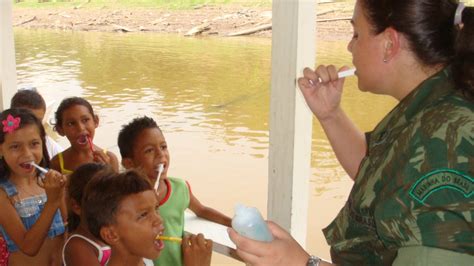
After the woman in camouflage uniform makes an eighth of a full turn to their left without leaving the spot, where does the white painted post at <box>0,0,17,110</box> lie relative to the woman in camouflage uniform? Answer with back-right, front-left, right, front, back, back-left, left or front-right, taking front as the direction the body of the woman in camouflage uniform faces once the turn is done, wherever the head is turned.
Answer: right

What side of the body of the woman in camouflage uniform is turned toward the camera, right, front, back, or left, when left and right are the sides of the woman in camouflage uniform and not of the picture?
left

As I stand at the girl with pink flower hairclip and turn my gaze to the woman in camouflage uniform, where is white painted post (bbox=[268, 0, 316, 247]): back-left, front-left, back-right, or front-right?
front-left

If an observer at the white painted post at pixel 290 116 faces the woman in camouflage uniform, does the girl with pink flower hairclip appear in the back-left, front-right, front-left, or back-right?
back-right

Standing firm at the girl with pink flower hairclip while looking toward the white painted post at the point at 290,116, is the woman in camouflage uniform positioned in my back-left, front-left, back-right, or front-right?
front-right

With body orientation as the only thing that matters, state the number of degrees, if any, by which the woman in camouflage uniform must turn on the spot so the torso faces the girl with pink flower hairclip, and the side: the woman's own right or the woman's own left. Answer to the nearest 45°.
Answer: approximately 45° to the woman's own right

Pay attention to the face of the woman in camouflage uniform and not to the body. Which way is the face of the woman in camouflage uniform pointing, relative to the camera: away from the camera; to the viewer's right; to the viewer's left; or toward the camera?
to the viewer's left

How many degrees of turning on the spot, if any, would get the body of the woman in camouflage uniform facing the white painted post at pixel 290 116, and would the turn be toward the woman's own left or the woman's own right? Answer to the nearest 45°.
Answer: approximately 45° to the woman's own right
